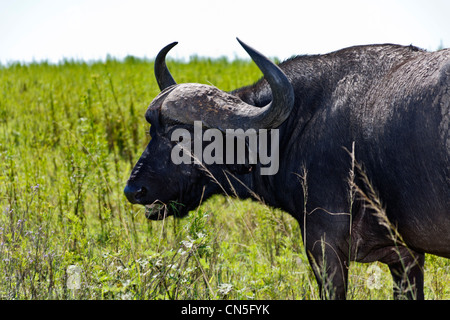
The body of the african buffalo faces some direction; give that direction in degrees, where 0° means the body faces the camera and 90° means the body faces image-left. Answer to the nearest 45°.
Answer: approximately 90°
